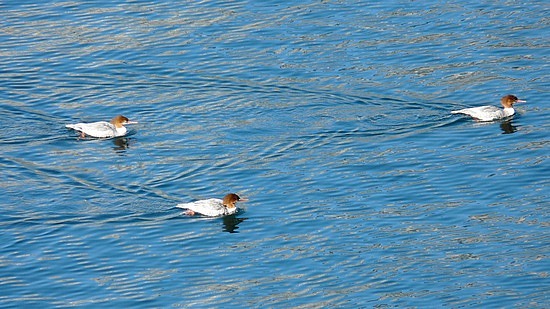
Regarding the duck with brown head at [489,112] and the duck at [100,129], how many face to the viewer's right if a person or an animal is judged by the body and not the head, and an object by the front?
2

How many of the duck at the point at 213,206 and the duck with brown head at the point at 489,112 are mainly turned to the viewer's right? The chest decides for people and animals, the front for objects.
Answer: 2

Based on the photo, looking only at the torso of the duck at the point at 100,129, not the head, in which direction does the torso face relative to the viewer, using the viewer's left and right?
facing to the right of the viewer

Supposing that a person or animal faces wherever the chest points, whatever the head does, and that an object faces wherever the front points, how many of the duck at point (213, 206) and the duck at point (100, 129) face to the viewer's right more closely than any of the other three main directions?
2

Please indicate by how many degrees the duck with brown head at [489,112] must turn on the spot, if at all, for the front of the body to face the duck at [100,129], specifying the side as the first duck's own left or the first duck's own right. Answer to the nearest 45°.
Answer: approximately 135° to the first duck's own right

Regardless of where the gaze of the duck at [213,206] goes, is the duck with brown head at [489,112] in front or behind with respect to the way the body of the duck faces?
in front

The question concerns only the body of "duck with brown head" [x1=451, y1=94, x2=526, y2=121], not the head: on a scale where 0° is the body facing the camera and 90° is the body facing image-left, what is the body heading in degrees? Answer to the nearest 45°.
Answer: approximately 270°

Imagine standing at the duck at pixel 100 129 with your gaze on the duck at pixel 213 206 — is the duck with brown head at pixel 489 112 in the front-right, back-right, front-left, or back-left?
front-left

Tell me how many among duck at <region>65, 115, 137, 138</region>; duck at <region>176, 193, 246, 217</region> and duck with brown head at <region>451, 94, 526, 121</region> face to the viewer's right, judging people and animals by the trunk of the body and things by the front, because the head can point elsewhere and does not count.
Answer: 3

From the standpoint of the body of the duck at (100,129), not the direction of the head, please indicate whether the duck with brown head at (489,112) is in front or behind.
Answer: in front

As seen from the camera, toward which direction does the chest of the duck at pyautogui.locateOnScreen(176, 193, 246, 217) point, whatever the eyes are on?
to the viewer's right
